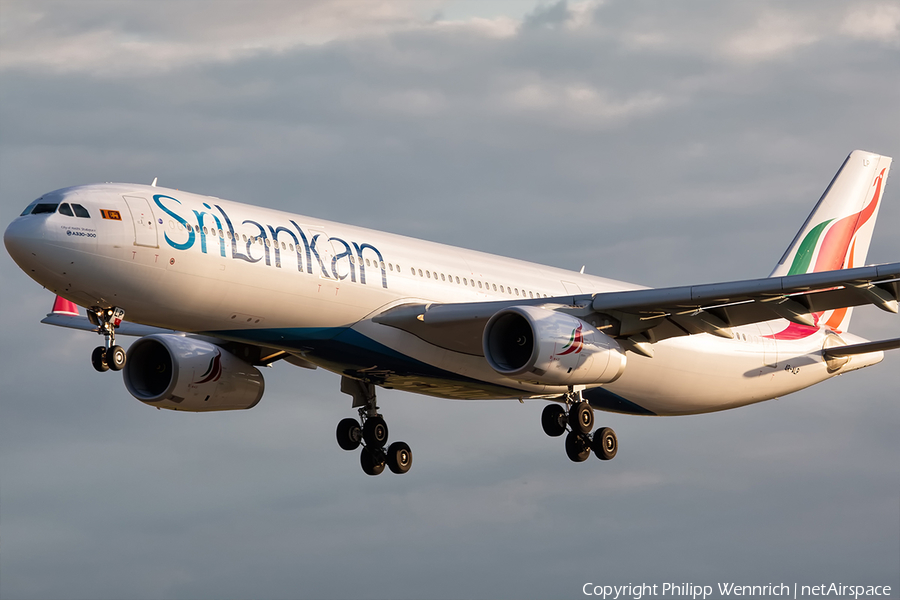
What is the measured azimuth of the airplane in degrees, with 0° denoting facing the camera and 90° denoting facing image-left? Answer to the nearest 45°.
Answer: approximately 45°
